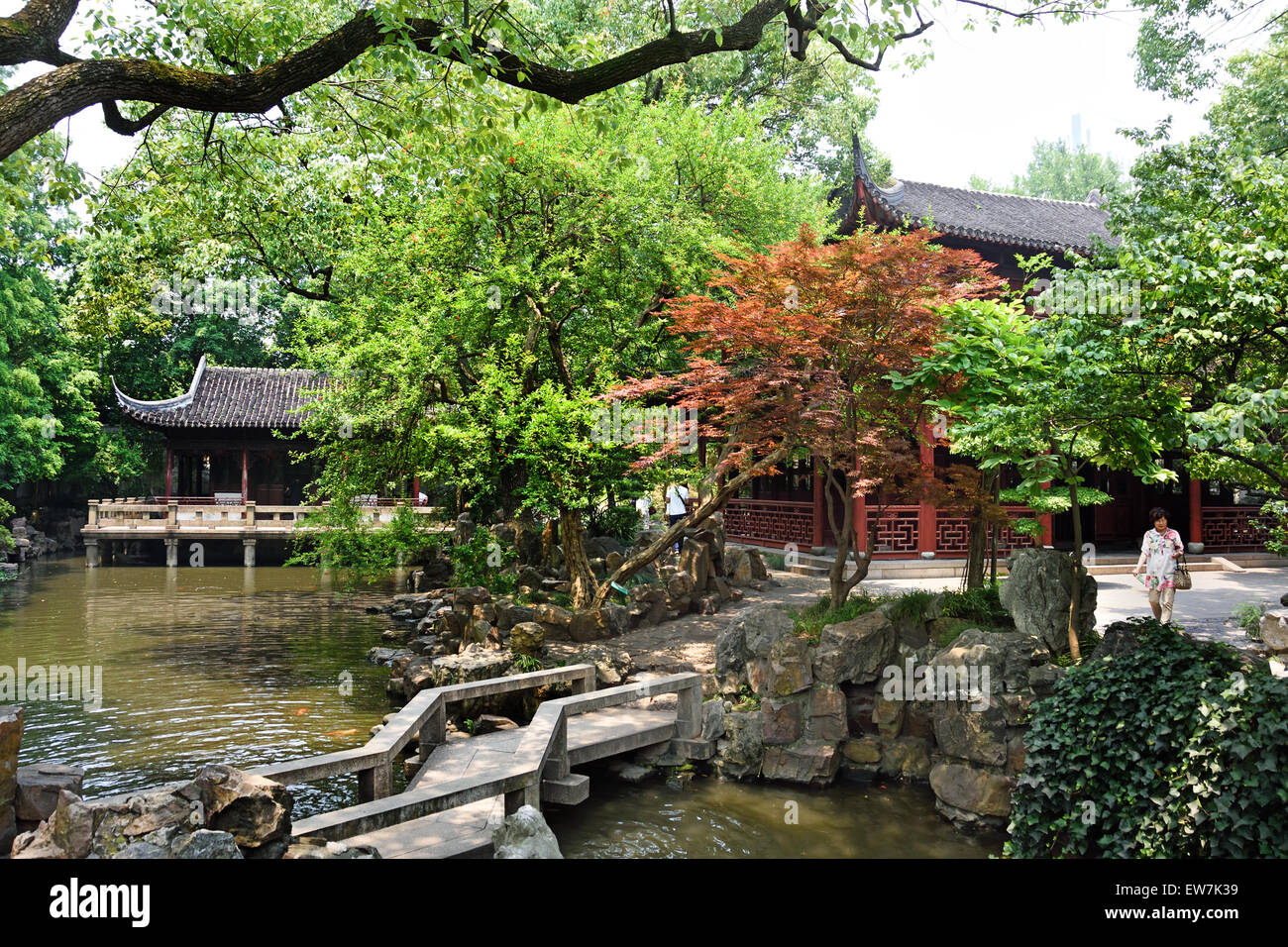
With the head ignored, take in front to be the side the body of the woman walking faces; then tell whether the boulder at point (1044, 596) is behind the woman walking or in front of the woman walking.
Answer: in front

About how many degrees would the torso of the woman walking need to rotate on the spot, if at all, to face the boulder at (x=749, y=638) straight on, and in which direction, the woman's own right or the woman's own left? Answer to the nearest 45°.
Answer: approximately 45° to the woman's own right

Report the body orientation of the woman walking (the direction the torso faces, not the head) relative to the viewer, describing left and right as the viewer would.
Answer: facing the viewer

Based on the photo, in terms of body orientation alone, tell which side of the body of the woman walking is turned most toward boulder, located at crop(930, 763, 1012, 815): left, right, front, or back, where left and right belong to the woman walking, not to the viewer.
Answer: front

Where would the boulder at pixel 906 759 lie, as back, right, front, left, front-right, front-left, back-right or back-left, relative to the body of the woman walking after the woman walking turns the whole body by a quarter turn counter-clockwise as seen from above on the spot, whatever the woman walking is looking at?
back-right

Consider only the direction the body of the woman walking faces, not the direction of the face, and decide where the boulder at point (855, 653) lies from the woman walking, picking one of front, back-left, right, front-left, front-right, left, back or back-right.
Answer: front-right

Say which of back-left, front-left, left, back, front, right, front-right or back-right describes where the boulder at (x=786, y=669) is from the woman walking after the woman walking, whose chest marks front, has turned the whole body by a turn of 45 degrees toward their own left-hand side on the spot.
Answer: right

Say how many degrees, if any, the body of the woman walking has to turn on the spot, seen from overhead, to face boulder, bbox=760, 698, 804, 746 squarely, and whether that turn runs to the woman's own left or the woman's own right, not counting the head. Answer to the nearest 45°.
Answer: approximately 45° to the woman's own right

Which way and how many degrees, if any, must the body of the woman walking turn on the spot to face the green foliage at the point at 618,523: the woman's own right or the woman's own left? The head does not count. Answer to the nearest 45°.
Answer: approximately 135° to the woman's own right

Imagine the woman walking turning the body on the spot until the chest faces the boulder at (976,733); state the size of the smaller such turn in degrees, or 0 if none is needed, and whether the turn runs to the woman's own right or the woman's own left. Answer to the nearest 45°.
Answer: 0° — they already face it

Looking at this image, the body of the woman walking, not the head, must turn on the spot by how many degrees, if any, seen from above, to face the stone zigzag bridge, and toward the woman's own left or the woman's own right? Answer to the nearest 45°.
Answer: approximately 45° to the woman's own right

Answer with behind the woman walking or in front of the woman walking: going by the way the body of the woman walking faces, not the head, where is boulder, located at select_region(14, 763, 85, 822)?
in front

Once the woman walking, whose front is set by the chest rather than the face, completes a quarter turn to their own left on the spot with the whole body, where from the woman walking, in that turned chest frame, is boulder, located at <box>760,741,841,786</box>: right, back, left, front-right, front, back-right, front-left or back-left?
back-right

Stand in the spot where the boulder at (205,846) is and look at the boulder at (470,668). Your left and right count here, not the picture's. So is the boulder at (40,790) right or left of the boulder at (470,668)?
left
